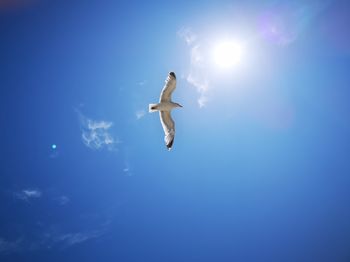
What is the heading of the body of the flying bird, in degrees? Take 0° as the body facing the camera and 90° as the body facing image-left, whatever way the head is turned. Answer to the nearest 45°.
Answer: approximately 270°
